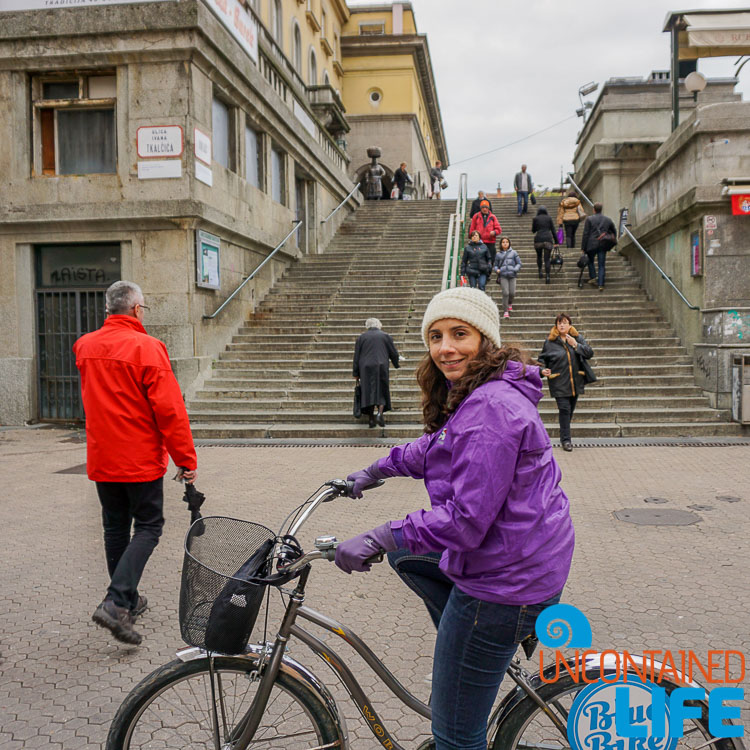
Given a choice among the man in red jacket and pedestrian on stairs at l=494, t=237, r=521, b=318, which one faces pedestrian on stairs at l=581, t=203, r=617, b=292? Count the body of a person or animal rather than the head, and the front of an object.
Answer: the man in red jacket

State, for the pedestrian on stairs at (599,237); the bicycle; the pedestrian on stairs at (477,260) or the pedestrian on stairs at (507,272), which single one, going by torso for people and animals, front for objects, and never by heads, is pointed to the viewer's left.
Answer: the bicycle

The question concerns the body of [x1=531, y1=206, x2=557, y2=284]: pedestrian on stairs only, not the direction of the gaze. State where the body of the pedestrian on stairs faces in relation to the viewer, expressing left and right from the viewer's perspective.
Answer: facing away from the viewer

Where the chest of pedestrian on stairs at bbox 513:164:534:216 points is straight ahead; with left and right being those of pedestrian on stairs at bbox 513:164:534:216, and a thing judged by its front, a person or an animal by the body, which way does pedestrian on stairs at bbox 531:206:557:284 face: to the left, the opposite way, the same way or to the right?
the opposite way

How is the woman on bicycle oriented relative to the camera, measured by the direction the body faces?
to the viewer's left

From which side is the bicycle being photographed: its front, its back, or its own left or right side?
left

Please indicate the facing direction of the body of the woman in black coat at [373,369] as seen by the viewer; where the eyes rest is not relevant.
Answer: away from the camera

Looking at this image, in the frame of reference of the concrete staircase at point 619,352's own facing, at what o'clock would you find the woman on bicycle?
The woman on bicycle is roughly at 12 o'clock from the concrete staircase.

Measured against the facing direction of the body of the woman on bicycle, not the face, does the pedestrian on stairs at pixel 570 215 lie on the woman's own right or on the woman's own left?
on the woman's own right
